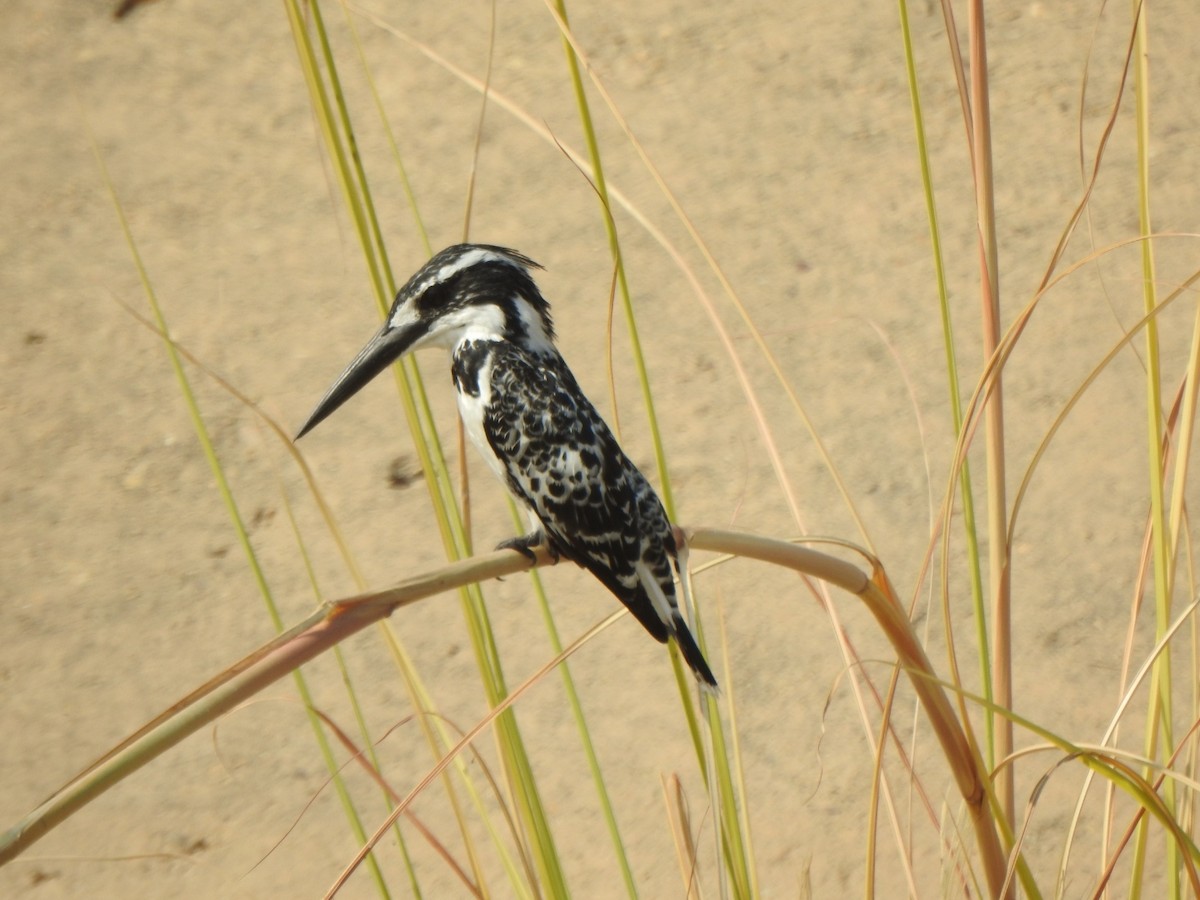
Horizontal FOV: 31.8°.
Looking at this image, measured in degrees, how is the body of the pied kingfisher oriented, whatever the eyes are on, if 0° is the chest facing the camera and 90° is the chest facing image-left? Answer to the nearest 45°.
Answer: approximately 90°
